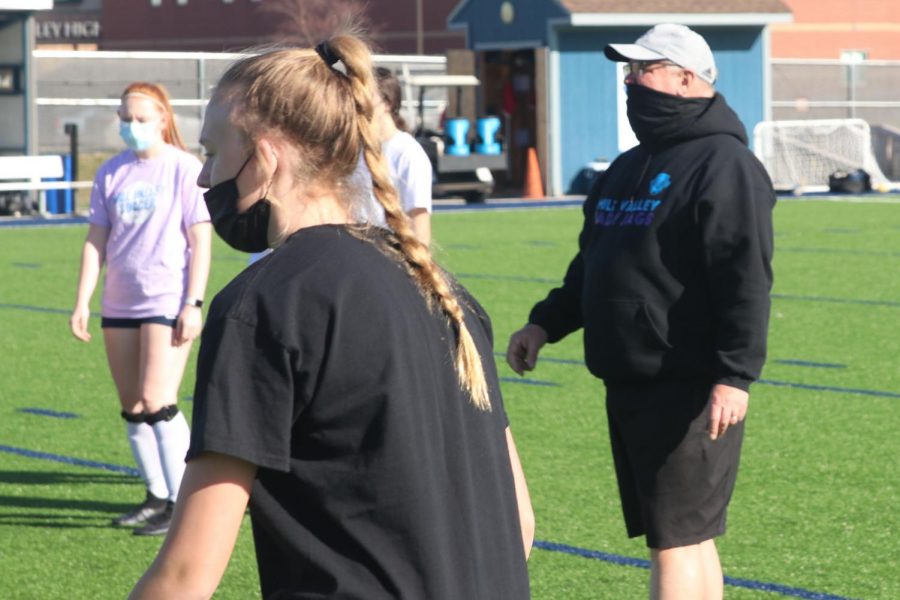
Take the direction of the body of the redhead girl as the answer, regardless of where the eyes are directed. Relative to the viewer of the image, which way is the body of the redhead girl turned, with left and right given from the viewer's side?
facing the viewer and to the left of the viewer

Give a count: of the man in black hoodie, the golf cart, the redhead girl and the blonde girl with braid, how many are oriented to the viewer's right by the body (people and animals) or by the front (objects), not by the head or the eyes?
0

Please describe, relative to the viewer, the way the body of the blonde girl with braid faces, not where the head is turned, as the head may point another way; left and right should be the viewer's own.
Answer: facing away from the viewer and to the left of the viewer

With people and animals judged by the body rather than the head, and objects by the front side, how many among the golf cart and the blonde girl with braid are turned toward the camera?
0

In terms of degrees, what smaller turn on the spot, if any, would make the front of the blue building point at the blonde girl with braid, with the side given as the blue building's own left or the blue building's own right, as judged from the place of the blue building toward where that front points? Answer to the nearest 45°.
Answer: approximately 45° to the blue building's own left

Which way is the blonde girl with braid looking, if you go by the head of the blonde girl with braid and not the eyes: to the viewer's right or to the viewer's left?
to the viewer's left

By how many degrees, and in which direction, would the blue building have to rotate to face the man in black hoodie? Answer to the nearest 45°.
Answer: approximately 45° to its left

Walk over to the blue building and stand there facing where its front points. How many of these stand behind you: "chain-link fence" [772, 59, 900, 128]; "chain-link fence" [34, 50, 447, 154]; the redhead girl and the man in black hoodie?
1

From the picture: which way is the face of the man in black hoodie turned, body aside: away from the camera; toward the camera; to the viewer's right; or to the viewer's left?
to the viewer's left

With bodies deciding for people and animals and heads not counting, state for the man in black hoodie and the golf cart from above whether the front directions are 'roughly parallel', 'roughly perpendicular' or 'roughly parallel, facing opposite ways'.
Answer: roughly perpendicular

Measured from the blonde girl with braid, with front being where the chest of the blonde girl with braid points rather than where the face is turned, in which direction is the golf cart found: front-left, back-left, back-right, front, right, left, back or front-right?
front-right

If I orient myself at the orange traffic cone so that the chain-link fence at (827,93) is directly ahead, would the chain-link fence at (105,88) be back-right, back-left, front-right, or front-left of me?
back-left

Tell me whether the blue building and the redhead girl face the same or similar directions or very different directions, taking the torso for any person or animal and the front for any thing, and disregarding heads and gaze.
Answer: same or similar directions

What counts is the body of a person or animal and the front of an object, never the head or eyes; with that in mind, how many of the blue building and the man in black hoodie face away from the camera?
0

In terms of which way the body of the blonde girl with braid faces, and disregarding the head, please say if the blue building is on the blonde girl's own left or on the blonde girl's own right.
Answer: on the blonde girl's own right

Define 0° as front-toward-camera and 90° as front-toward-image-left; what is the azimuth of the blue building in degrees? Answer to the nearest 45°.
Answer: approximately 45°
